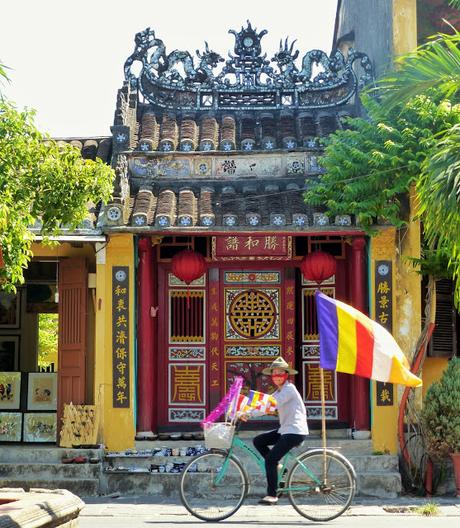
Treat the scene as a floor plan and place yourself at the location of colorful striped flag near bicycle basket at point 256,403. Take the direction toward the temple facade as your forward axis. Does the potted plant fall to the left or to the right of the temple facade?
right

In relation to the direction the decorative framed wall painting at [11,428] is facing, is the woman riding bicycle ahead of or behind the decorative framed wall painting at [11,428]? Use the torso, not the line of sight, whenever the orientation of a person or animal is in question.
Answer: ahead

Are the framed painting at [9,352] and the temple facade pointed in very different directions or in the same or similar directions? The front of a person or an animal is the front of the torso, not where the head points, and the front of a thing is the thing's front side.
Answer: same or similar directions

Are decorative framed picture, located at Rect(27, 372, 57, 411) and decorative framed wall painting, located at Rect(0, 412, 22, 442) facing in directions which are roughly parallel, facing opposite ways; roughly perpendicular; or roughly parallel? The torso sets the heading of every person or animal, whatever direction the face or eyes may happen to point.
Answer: roughly parallel

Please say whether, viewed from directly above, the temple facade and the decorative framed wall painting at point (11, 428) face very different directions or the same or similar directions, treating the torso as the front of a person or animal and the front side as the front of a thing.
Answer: same or similar directions

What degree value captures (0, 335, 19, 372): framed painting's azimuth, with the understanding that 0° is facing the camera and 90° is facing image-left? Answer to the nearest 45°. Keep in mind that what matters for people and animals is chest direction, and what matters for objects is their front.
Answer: approximately 0°

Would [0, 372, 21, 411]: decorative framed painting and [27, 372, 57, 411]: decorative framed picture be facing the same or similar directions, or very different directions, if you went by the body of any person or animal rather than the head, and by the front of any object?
same or similar directions
